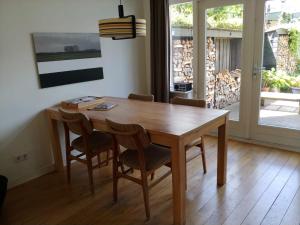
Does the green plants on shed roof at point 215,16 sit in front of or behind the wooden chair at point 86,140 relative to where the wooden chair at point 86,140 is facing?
in front

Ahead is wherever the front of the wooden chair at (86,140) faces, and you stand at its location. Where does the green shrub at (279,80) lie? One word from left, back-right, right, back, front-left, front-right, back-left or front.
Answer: front-right

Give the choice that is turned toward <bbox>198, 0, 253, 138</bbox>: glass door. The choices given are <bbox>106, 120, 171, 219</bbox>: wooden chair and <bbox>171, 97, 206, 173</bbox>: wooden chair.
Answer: <bbox>106, 120, 171, 219</bbox>: wooden chair

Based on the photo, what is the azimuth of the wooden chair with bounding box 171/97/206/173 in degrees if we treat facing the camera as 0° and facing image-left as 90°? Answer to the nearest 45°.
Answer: approximately 45°

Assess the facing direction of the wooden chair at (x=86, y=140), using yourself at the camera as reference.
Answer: facing away from the viewer and to the right of the viewer

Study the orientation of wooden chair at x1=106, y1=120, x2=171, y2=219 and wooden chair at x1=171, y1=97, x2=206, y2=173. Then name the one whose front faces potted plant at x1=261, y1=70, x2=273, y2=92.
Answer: wooden chair at x1=106, y1=120, x2=171, y2=219

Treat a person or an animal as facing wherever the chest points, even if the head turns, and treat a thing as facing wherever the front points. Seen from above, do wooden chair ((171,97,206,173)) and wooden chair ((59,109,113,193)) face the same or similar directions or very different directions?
very different directions

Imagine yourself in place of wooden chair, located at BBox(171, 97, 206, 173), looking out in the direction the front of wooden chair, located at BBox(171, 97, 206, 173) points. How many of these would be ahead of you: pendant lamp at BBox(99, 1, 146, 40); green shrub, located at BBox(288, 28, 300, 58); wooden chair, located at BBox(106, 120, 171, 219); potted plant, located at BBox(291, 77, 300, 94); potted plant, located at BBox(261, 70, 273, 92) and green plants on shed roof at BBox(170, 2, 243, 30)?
2

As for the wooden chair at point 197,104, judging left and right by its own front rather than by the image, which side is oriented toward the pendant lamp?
front

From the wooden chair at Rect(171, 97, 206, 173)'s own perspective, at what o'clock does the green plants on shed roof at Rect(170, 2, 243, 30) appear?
The green plants on shed roof is roughly at 5 o'clock from the wooden chair.

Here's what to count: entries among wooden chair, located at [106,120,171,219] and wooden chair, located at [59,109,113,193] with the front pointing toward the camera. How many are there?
0

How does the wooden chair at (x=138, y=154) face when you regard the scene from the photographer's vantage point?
facing away from the viewer and to the right of the viewer
